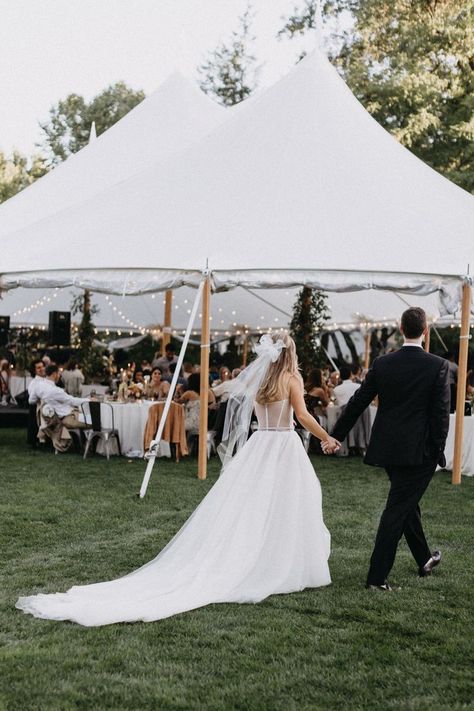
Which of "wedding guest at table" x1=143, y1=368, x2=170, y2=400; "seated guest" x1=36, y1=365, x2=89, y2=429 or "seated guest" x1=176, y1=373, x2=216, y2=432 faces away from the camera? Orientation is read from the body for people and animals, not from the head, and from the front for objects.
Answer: "seated guest" x1=176, y1=373, x2=216, y2=432

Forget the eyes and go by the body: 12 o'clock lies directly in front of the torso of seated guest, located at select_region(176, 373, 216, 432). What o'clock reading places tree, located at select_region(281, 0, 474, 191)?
The tree is roughly at 1 o'clock from the seated guest.

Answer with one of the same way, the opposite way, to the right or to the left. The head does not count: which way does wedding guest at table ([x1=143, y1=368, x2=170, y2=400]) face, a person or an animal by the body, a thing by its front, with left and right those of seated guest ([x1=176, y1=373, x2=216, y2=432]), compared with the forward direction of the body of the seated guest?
the opposite way

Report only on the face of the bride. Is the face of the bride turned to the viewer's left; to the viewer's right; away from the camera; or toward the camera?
away from the camera

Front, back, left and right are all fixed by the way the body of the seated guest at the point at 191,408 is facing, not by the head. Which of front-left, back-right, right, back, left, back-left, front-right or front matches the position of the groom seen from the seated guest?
back

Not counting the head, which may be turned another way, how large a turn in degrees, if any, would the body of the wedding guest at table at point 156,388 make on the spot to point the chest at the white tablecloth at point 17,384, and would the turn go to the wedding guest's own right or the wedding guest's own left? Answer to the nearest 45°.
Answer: approximately 135° to the wedding guest's own right

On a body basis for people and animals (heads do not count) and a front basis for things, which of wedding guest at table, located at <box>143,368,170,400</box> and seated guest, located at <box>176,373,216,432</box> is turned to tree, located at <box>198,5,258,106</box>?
the seated guest

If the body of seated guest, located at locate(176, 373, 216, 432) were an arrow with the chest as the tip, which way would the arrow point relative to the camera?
away from the camera

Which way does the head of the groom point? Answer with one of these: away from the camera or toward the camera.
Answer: away from the camera
